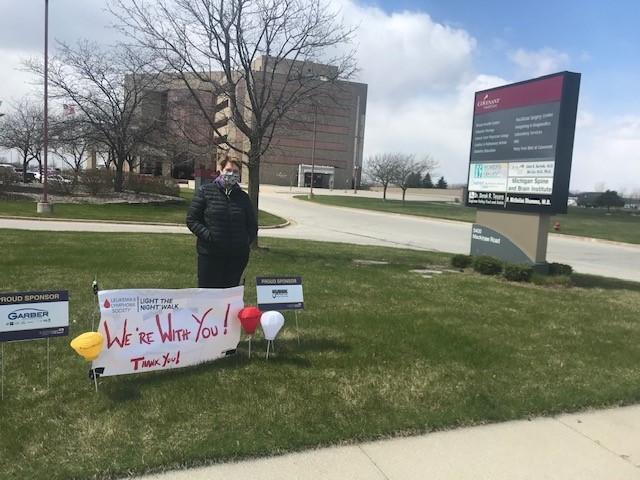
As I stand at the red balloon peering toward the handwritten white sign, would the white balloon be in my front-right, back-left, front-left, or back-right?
back-left

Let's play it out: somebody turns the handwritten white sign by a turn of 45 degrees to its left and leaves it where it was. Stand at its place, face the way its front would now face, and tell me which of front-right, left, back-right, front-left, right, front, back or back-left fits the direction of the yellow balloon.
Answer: right

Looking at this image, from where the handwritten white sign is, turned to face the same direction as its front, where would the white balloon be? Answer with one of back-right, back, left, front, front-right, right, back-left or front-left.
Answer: left

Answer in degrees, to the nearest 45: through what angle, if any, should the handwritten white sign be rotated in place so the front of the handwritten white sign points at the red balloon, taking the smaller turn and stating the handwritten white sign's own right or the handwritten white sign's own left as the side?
approximately 90° to the handwritten white sign's own left

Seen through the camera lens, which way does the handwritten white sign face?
facing the viewer

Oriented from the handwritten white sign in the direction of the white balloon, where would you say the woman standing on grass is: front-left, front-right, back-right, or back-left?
front-left
